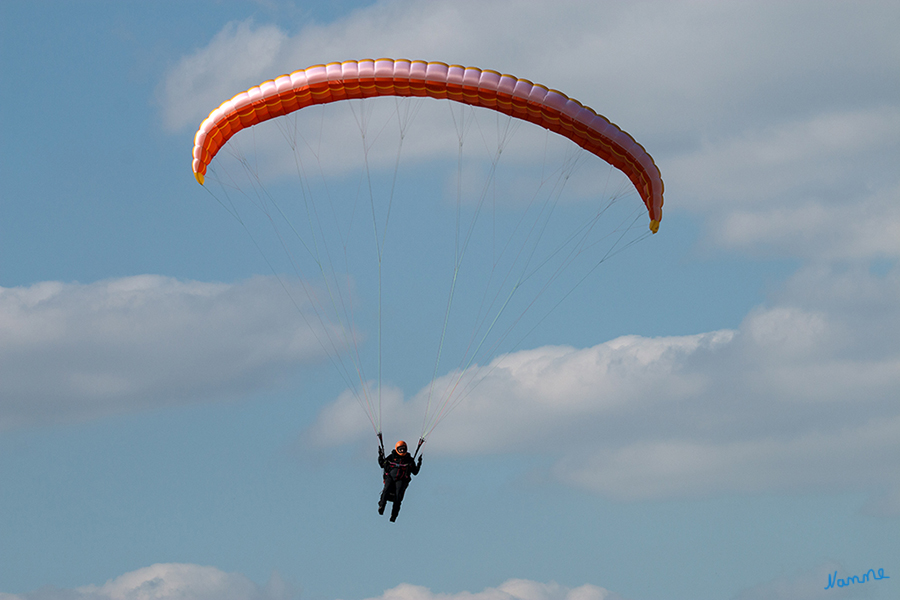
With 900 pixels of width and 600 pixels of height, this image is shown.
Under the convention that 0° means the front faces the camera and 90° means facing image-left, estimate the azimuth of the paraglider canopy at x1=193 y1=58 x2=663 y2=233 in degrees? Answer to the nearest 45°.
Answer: approximately 0°
